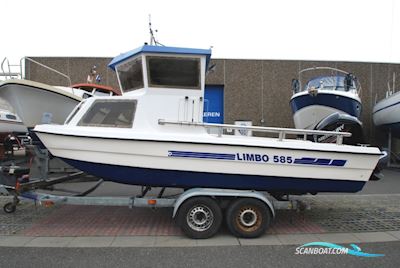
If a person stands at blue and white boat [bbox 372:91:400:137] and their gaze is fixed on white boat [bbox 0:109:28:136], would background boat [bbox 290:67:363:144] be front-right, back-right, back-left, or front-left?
front-left

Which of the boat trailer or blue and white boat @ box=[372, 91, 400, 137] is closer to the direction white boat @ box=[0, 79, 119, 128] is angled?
the boat trailer

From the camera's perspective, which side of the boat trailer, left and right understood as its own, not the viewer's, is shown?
left

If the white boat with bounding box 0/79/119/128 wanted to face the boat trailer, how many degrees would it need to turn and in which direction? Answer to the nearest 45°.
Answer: approximately 90° to its left

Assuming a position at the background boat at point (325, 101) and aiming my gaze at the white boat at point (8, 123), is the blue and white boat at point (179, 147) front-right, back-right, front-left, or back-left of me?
front-left

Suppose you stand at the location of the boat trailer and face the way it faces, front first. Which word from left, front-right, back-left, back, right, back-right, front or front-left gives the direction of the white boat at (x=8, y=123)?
front-right

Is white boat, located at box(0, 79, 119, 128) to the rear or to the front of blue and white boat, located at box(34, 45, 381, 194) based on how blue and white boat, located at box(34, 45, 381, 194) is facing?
to the front

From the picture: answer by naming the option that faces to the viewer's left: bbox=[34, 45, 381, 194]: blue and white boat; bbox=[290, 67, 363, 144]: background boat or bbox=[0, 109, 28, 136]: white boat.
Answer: the blue and white boat

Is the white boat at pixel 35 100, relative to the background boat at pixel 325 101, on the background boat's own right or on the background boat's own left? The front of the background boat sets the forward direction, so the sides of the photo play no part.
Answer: on the background boat's own right

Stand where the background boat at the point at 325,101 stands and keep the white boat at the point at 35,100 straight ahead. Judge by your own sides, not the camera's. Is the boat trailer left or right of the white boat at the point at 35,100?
left

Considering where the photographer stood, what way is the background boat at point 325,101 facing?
facing the viewer
